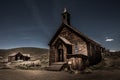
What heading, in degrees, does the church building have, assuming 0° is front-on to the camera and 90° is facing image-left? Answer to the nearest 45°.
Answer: approximately 45°
